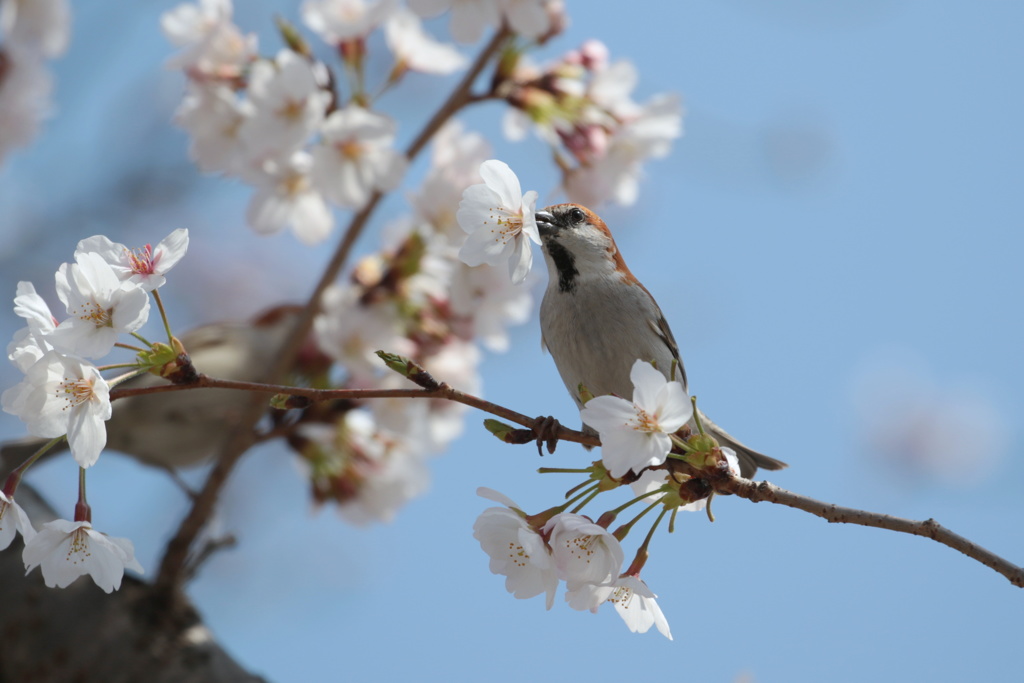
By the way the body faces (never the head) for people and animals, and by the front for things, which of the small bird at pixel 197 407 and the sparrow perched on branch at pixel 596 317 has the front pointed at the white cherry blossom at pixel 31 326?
the sparrow perched on branch

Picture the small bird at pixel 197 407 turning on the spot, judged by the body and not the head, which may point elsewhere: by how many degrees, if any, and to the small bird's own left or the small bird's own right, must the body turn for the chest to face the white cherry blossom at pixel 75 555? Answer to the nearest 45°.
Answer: approximately 90° to the small bird's own right

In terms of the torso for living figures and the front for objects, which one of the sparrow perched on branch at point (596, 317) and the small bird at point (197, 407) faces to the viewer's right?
the small bird

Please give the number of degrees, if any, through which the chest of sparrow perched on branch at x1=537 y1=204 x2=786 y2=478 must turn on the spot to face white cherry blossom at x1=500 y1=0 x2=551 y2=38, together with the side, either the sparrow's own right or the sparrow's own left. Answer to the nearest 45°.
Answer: approximately 135° to the sparrow's own right

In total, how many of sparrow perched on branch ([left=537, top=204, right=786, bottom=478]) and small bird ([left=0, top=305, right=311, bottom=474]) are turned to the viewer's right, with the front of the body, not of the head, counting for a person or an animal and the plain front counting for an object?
1

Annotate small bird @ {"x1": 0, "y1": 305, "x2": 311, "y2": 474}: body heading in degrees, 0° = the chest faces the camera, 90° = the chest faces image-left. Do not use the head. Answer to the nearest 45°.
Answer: approximately 270°

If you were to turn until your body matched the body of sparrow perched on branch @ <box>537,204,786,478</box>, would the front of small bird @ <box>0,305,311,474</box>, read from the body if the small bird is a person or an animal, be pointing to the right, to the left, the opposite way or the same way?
the opposite way
